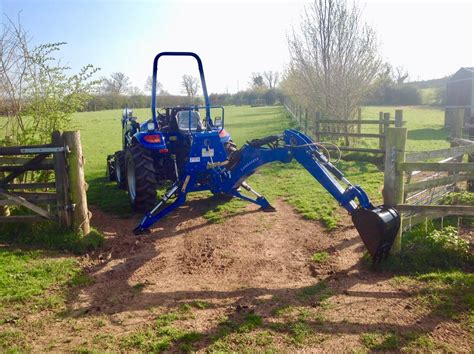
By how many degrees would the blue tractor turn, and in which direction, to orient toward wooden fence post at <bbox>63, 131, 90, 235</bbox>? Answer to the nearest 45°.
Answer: approximately 90° to its left

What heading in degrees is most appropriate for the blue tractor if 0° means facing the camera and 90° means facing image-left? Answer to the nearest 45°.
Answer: approximately 135°

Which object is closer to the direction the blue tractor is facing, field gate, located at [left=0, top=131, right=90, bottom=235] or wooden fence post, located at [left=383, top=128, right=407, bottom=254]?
the field gate

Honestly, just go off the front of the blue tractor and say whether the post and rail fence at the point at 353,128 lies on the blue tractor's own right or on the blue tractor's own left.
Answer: on the blue tractor's own right

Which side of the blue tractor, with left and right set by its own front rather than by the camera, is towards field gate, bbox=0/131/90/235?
left
